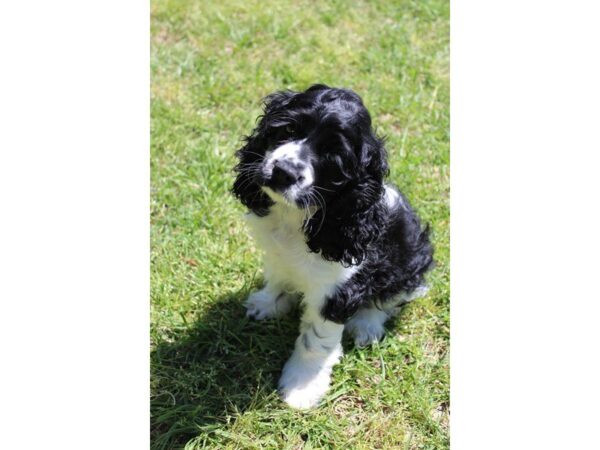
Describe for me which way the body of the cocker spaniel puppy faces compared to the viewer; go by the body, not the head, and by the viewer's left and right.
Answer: facing the viewer and to the left of the viewer
